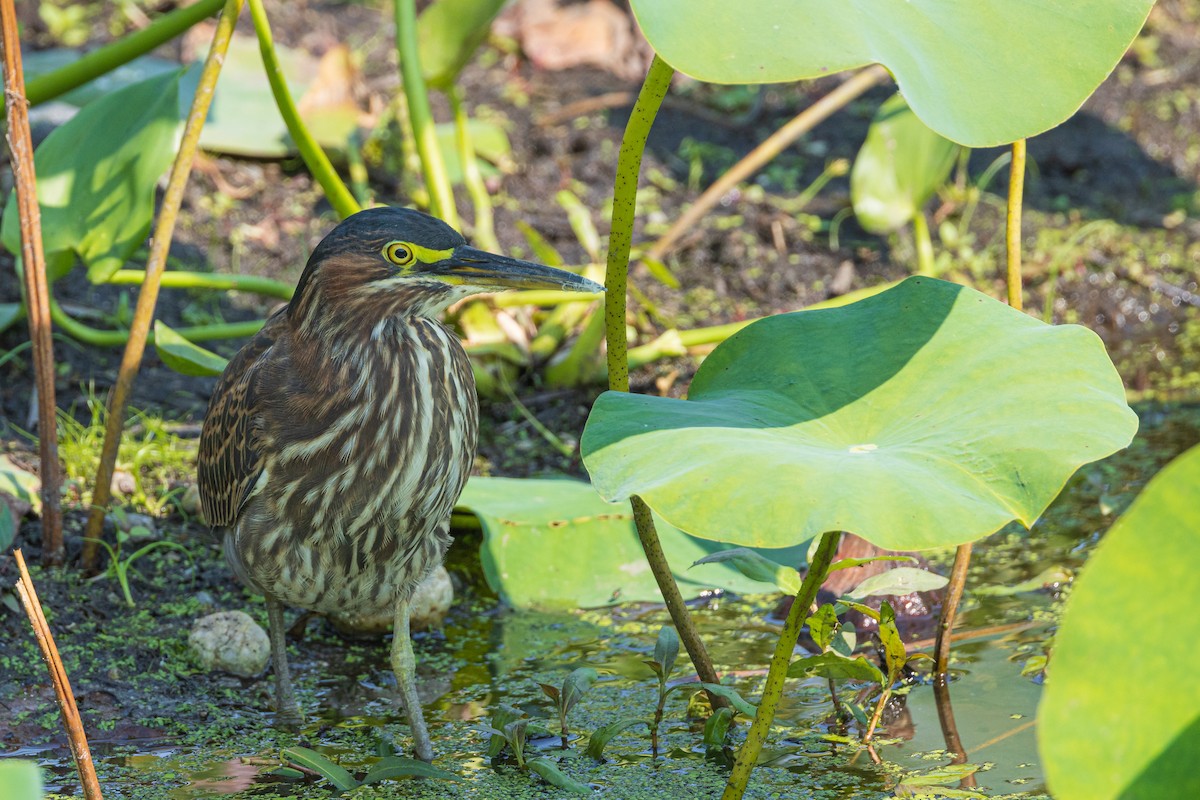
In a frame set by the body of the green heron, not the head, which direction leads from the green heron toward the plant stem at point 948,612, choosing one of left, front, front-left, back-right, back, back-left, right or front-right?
front-left

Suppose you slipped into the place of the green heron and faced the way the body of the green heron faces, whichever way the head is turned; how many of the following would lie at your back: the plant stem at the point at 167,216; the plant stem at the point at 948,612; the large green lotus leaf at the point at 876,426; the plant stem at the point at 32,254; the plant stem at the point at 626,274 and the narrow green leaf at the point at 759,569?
2

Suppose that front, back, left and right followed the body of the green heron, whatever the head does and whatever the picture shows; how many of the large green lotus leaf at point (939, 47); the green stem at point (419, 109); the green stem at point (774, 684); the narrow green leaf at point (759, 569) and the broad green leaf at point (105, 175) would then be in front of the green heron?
3

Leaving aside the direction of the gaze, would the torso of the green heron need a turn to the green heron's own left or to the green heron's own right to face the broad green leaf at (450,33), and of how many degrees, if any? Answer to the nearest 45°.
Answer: approximately 135° to the green heron's own left

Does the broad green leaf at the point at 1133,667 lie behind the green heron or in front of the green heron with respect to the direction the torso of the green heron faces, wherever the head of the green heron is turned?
in front

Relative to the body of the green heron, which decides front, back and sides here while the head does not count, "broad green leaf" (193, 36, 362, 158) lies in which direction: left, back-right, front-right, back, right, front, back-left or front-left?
back-left

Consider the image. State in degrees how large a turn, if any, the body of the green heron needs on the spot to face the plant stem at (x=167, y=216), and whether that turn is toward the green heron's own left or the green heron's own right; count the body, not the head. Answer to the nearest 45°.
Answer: approximately 180°

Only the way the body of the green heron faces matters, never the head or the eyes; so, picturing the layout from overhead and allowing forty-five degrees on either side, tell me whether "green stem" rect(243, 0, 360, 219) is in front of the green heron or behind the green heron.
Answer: behind

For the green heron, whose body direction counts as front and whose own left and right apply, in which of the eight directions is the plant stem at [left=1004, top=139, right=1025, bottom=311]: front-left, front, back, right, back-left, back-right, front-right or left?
front-left

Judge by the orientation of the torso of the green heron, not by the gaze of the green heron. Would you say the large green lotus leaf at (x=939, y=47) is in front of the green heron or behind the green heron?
in front

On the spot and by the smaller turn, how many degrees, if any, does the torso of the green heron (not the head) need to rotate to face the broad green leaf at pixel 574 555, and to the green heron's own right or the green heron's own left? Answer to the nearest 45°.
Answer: approximately 90° to the green heron's own left

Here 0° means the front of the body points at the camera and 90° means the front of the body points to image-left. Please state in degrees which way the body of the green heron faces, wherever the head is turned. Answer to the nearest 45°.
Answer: approximately 315°

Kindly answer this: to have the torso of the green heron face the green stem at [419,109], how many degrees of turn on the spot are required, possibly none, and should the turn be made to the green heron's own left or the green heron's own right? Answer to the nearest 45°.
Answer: approximately 135° to the green heron's own left

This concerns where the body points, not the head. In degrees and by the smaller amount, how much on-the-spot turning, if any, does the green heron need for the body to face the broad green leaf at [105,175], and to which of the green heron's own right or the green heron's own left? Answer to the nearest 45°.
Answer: approximately 180°

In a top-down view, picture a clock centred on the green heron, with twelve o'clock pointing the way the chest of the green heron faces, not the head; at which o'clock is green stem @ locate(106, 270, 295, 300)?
The green stem is roughly at 7 o'clock from the green heron.

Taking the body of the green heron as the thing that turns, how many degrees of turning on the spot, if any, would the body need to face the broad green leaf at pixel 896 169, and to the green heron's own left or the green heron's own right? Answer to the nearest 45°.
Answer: approximately 90° to the green heron's own left

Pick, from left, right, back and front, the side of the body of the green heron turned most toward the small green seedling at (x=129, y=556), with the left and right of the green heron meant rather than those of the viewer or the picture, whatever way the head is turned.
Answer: back
